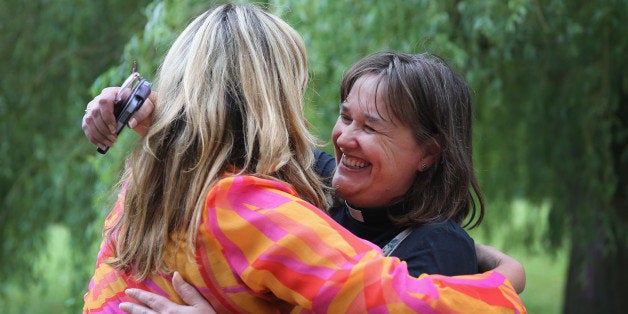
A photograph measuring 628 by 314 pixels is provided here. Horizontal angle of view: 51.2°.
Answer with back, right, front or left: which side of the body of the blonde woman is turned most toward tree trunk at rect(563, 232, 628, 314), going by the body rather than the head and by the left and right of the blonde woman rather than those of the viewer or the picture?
front

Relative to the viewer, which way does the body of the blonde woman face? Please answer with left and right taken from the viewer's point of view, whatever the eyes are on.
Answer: facing away from the viewer and to the right of the viewer
